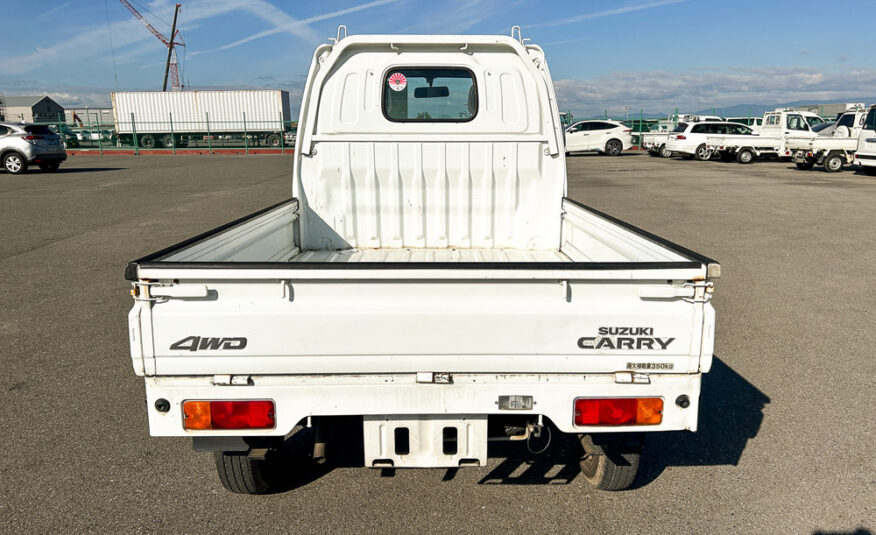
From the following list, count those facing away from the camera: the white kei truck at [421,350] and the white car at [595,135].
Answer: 1

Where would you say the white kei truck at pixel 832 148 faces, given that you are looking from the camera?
facing away from the viewer and to the right of the viewer

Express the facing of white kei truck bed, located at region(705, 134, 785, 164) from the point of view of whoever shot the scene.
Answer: facing away from the viewer and to the right of the viewer

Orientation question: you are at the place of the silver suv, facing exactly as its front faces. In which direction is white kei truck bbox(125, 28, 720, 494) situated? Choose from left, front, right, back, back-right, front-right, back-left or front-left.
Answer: back-left

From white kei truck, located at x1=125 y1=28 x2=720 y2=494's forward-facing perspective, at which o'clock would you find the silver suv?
The silver suv is roughly at 11 o'clock from the white kei truck.

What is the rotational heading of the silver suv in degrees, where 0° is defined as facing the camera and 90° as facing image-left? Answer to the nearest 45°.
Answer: approximately 135°

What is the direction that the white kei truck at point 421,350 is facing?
away from the camera
